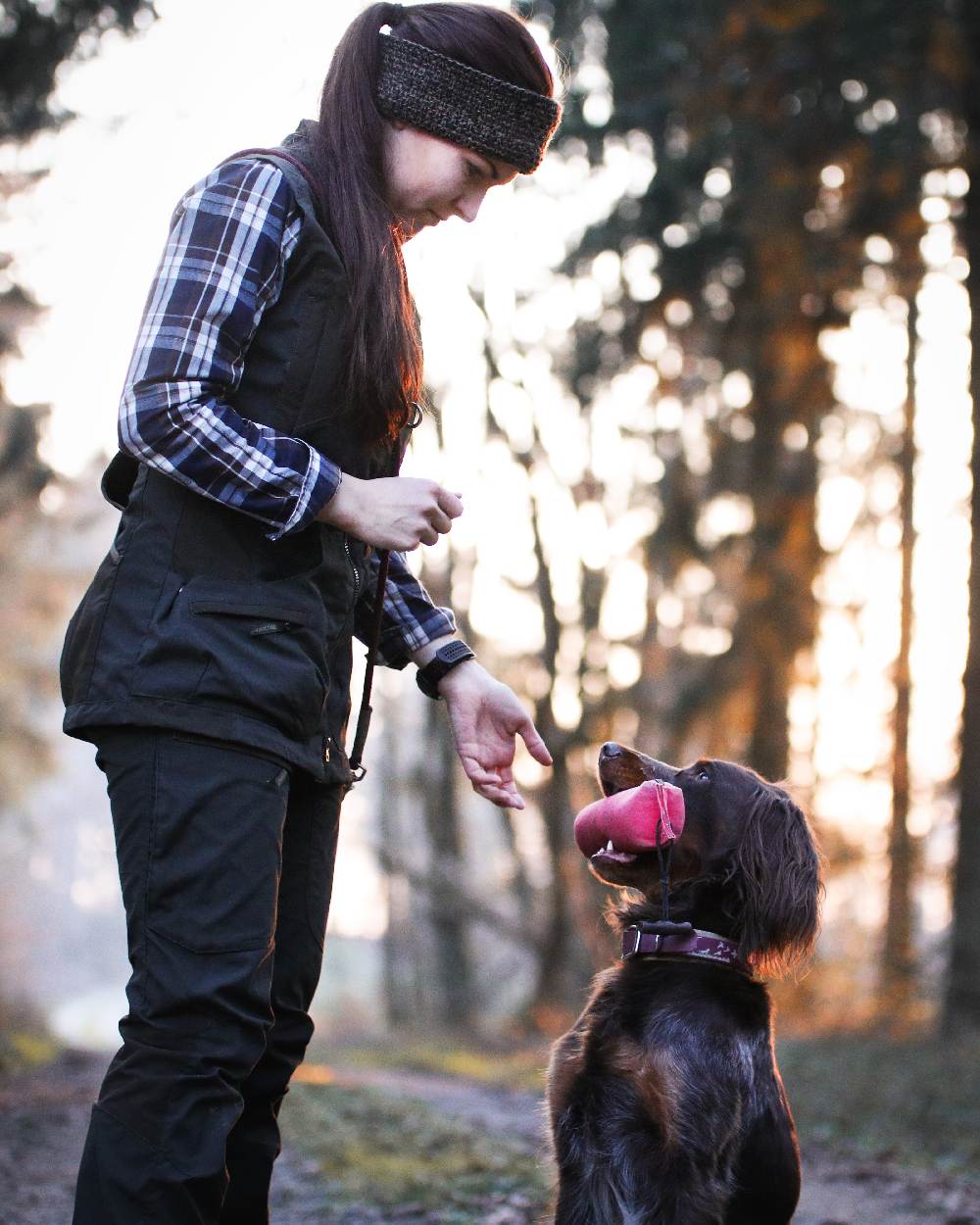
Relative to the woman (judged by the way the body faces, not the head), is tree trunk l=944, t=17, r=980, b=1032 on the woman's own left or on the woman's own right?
on the woman's own left

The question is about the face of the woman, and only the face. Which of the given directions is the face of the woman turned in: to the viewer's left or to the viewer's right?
to the viewer's right

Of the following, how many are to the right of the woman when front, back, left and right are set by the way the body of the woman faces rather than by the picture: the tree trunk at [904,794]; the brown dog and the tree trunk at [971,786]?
0

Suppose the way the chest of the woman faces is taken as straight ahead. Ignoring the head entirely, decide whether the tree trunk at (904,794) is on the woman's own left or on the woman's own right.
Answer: on the woman's own left

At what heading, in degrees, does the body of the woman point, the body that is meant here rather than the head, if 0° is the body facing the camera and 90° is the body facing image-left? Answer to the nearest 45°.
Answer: approximately 270°
